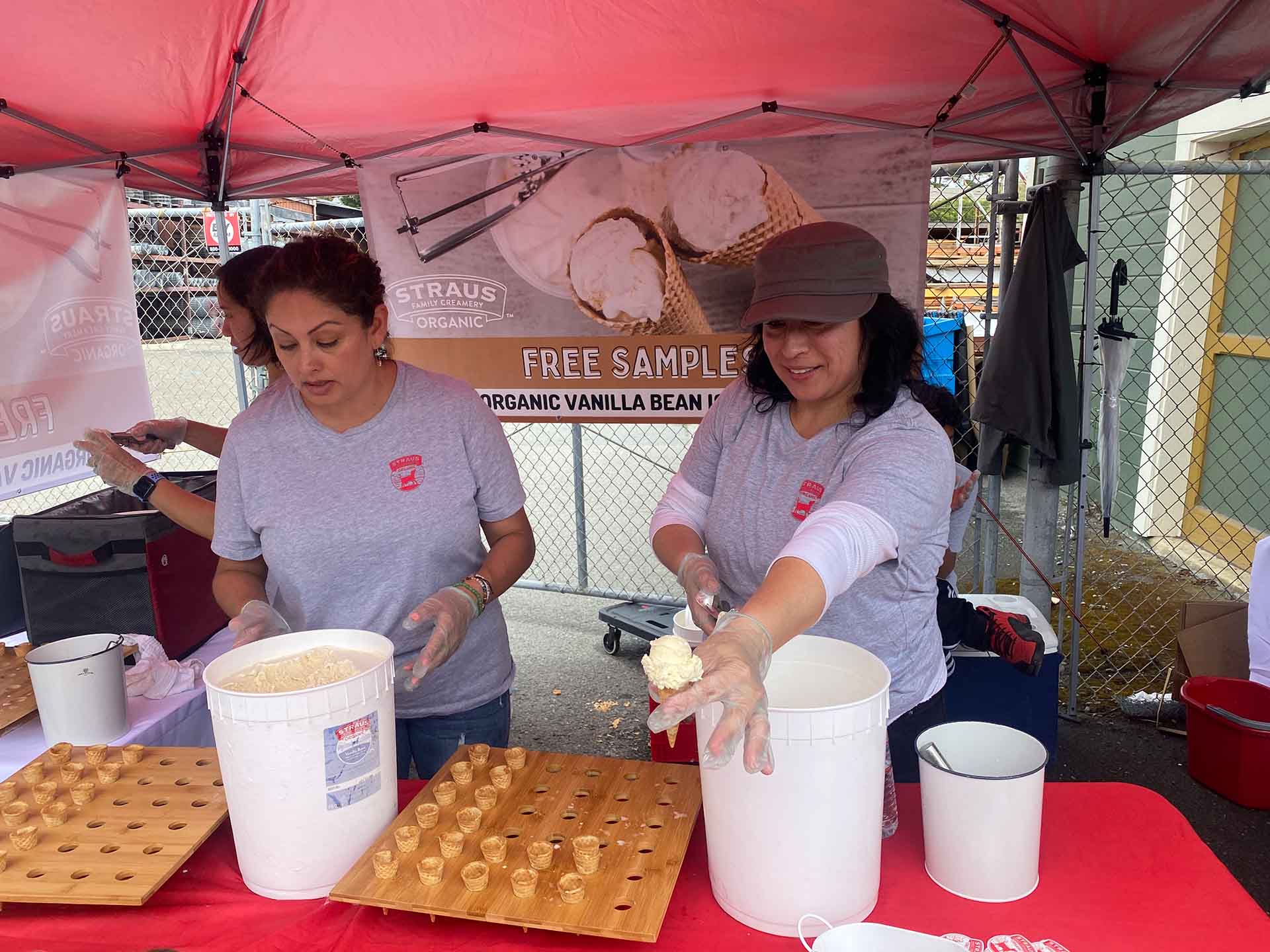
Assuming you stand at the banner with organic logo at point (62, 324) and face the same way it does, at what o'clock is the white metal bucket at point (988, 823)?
The white metal bucket is roughly at 7 o'clock from the banner with organic logo.

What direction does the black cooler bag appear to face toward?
toward the camera

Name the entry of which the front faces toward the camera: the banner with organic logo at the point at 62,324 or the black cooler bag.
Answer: the black cooler bag

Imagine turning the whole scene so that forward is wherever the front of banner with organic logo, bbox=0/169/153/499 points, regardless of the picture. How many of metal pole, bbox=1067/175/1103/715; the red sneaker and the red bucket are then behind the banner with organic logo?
3

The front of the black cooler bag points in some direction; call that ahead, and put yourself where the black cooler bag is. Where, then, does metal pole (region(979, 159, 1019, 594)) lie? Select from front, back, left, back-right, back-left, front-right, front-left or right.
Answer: left

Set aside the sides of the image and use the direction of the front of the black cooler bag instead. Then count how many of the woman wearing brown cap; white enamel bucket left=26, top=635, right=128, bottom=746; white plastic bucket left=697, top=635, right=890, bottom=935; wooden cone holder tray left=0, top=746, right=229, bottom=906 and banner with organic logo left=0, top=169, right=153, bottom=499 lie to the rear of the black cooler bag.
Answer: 1

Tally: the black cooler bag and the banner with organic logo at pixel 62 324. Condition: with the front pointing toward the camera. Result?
1

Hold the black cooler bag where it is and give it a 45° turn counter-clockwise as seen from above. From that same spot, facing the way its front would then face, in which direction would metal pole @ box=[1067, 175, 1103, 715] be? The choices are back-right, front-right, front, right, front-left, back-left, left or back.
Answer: front-left

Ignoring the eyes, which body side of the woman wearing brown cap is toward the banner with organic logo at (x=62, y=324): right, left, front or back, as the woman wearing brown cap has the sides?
right

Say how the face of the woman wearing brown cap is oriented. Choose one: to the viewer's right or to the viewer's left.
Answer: to the viewer's left

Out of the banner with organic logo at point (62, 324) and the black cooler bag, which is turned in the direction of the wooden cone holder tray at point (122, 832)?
the black cooler bag
